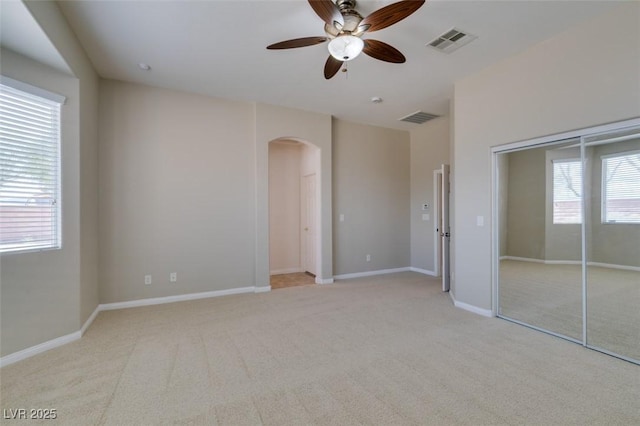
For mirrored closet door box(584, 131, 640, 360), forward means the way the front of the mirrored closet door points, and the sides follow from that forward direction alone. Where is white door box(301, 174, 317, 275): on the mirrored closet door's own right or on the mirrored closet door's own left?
on the mirrored closet door's own right

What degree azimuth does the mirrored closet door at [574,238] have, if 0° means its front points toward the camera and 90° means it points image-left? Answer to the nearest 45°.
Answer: approximately 45°

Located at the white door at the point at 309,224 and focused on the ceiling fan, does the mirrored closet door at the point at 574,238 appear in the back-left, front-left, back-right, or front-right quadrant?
front-left

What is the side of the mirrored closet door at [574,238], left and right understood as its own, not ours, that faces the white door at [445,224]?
right

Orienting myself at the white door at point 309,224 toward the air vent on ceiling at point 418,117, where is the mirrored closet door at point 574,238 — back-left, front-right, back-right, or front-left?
front-right

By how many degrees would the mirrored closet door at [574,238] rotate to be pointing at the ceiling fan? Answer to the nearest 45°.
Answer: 0° — it already faces it

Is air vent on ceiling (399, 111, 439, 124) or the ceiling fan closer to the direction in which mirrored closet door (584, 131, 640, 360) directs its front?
the ceiling fan

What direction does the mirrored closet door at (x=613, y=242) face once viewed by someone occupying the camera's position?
facing the viewer and to the left of the viewer

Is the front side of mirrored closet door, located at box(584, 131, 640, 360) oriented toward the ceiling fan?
yes

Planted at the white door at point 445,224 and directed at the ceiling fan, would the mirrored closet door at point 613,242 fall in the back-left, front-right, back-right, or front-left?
front-left

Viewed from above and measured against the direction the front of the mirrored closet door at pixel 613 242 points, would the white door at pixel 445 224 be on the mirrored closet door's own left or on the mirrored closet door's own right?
on the mirrored closet door's own right
